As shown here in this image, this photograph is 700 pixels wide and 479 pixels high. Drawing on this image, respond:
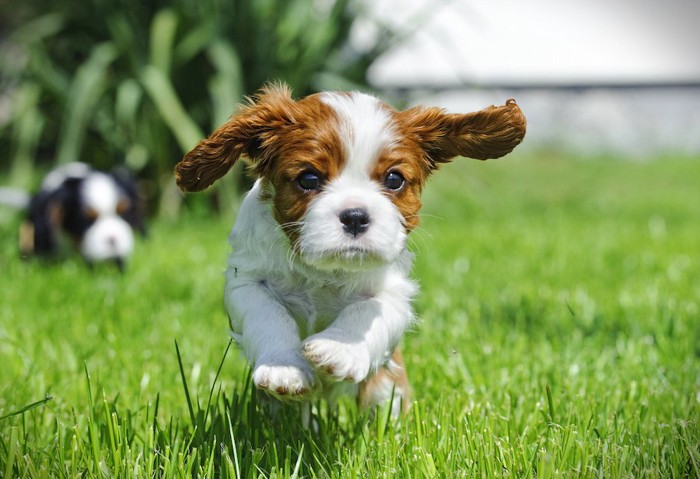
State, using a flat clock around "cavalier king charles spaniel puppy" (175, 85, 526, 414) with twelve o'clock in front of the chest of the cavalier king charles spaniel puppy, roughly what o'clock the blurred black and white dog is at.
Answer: The blurred black and white dog is roughly at 5 o'clock from the cavalier king charles spaniel puppy.

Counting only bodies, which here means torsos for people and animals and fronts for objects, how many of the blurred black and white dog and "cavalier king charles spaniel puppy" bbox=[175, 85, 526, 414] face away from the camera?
0

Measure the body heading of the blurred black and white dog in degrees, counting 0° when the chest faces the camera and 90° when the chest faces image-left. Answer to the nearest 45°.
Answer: approximately 315°

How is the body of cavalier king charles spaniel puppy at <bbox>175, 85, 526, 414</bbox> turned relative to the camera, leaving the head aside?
toward the camera
